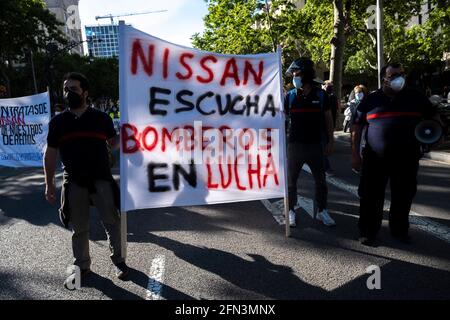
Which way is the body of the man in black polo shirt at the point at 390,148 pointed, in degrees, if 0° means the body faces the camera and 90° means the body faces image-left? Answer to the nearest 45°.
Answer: approximately 0°

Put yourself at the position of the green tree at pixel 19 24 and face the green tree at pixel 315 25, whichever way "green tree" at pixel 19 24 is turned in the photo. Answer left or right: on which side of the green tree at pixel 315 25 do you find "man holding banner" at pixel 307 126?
right

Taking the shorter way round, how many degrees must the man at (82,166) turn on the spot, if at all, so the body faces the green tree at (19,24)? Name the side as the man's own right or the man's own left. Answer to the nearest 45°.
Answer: approximately 180°

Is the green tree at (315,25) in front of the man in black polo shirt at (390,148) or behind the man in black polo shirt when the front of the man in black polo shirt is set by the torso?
behind

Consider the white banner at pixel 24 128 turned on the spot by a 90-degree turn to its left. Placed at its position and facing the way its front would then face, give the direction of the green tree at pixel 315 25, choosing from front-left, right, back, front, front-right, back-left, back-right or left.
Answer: front-left

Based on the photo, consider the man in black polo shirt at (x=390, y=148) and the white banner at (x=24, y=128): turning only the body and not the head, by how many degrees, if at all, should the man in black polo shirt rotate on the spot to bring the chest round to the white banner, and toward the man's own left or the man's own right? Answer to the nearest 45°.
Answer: approximately 90° to the man's own right

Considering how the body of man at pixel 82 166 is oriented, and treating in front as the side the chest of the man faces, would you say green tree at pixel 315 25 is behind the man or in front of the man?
behind

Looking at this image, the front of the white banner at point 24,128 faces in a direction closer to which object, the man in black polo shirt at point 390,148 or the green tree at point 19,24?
the man in black polo shirt

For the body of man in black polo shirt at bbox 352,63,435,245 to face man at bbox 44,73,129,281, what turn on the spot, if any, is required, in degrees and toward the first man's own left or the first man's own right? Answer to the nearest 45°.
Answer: approximately 45° to the first man's own right

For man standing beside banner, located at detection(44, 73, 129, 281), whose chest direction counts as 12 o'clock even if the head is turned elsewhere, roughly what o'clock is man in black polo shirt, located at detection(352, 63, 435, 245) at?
The man in black polo shirt is roughly at 9 o'clock from the man standing beside banner.
